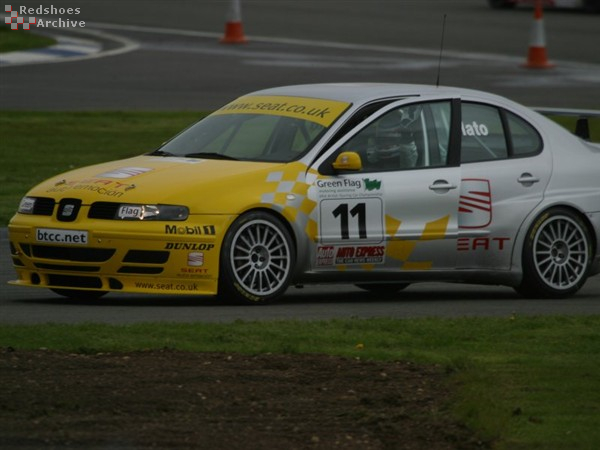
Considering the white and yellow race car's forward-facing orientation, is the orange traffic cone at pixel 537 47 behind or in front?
behind

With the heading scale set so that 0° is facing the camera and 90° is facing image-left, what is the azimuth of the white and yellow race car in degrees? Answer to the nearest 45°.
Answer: approximately 45°

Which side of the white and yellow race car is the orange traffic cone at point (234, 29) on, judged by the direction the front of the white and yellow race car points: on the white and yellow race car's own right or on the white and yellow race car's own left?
on the white and yellow race car's own right
